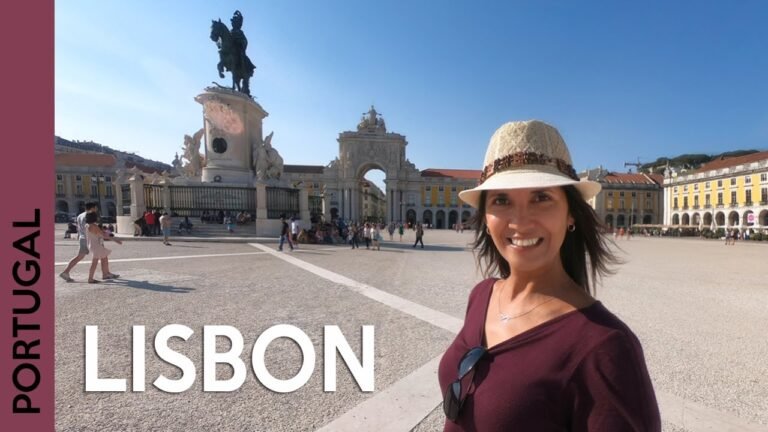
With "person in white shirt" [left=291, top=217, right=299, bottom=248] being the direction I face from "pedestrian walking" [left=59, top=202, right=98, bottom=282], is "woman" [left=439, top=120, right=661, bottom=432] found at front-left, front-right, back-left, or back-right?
back-right

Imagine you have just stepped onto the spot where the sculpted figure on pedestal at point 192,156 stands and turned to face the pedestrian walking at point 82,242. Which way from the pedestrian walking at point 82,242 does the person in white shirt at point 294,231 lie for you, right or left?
left

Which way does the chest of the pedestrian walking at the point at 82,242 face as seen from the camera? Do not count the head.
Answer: to the viewer's right

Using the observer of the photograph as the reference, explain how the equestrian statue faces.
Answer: facing the viewer and to the left of the viewer

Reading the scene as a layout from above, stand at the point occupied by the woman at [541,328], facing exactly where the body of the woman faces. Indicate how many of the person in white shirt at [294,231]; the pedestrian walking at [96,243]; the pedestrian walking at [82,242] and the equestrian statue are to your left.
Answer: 0

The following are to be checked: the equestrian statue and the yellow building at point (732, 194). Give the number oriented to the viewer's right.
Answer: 0

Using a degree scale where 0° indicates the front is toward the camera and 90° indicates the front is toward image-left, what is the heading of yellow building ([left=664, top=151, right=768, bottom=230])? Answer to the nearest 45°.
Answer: approximately 45°

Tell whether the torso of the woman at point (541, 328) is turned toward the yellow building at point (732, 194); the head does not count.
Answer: no

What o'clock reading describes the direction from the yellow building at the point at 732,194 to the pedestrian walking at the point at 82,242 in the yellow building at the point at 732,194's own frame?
The pedestrian walking is roughly at 11 o'clock from the yellow building.

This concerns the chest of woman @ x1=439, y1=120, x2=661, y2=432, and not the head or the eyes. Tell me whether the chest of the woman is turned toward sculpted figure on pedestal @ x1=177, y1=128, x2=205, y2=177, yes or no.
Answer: no

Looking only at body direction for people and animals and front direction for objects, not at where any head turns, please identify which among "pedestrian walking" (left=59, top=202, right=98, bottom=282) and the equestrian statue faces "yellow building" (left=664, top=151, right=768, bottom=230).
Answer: the pedestrian walking

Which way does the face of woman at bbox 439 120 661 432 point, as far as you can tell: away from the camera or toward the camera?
toward the camera
